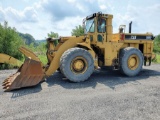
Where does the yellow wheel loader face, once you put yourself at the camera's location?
facing the viewer and to the left of the viewer
